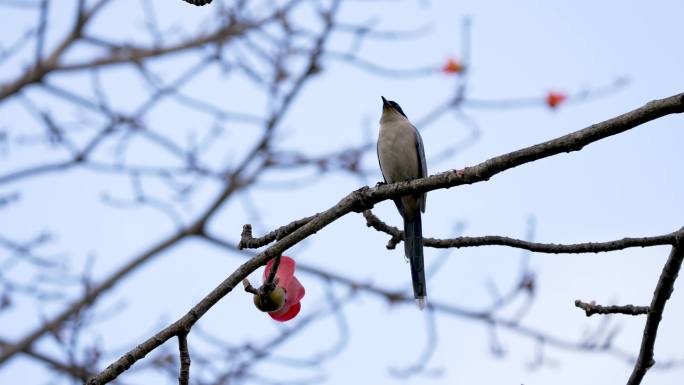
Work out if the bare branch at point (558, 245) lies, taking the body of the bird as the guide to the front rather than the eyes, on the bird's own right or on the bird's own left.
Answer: on the bird's own left

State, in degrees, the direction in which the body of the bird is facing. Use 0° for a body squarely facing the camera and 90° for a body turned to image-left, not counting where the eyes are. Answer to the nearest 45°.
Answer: approximately 45°
